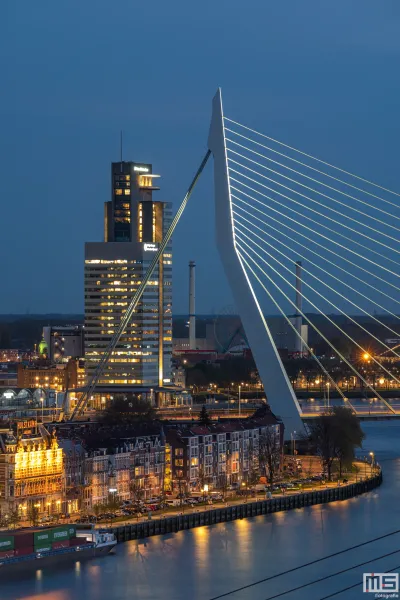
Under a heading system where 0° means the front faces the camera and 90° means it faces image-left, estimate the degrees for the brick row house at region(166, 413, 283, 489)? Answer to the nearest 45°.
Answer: approximately 315°

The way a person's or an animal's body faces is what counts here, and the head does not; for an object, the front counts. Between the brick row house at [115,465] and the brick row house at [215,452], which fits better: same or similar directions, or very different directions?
same or similar directions

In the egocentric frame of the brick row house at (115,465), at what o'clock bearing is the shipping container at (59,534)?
The shipping container is roughly at 2 o'clock from the brick row house.

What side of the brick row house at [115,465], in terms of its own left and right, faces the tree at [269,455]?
left

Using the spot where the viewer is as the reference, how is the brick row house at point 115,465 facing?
facing the viewer and to the right of the viewer

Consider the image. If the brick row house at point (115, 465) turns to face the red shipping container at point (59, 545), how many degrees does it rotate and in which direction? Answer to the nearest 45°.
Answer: approximately 45° to its right

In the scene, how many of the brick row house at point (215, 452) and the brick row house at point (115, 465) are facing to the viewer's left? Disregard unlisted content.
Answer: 0

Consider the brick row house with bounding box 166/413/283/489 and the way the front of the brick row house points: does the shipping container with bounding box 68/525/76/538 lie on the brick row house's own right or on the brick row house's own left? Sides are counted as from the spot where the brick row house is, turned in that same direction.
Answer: on the brick row house's own right

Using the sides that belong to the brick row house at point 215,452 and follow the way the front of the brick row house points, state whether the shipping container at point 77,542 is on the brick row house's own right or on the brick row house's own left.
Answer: on the brick row house's own right
